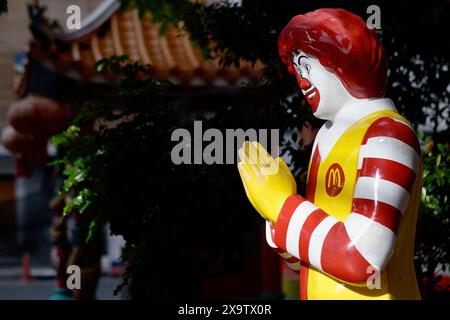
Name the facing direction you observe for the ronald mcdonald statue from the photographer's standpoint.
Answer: facing the viewer and to the left of the viewer

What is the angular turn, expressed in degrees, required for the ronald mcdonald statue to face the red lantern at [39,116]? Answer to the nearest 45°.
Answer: approximately 90° to its right
